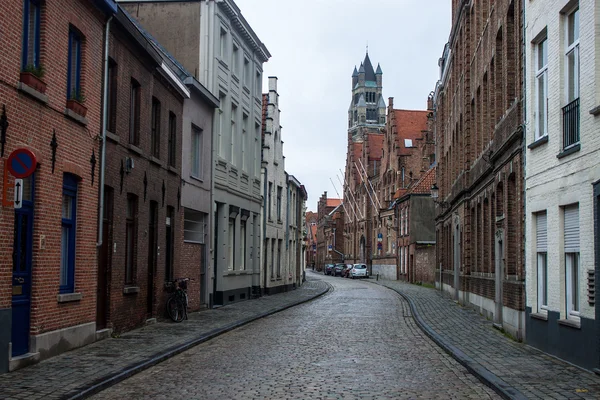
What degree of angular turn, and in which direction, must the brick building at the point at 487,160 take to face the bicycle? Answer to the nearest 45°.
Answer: approximately 45° to its left

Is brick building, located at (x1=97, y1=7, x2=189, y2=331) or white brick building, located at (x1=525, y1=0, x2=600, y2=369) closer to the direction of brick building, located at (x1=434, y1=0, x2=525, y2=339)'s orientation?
the brick building

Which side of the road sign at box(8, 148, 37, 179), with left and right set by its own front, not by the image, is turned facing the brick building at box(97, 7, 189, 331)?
back

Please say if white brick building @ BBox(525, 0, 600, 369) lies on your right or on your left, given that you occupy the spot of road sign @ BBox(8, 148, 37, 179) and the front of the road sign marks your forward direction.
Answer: on your left

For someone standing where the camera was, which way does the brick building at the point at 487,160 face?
facing to the left of the viewer

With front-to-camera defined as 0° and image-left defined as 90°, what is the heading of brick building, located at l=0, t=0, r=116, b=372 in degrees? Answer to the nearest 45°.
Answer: approximately 315°

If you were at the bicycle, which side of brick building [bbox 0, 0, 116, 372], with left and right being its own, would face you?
left

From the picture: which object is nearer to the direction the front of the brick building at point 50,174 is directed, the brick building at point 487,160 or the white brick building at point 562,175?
the white brick building

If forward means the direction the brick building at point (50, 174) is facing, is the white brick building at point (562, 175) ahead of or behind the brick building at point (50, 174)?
ahead

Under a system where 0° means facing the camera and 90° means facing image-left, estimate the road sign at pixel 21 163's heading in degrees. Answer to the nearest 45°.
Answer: approximately 0°

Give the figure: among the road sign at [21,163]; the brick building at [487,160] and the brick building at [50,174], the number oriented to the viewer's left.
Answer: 1

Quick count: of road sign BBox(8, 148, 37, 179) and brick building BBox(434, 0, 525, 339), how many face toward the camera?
1
